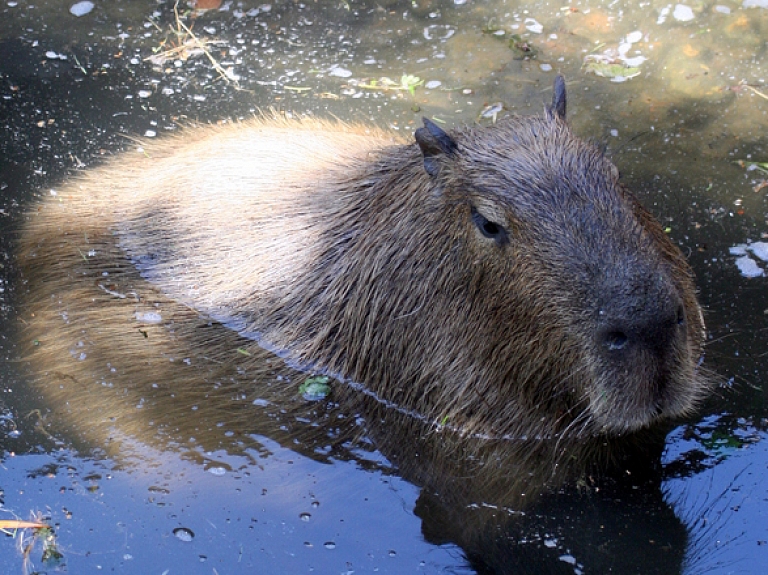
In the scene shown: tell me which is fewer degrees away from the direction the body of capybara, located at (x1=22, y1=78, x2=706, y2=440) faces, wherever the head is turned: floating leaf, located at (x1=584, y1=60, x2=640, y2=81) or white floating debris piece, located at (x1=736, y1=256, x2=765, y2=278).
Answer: the white floating debris piece

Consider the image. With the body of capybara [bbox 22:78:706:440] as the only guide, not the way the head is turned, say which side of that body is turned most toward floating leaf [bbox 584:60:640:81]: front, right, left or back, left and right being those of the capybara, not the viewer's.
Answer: left

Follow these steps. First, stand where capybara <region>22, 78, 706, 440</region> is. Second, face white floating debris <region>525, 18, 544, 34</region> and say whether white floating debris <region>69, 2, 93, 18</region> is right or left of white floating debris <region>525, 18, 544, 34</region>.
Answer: left

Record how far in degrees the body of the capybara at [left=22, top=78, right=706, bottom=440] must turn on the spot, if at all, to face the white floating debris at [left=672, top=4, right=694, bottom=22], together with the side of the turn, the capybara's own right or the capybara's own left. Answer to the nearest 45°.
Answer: approximately 90° to the capybara's own left

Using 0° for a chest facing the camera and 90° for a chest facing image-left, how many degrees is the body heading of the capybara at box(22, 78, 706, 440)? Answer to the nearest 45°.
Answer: approximately 315°

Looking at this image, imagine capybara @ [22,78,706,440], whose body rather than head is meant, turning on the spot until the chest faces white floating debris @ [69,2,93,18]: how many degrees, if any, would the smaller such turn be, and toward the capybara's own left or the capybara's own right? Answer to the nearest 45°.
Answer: approximately 180°
